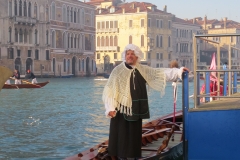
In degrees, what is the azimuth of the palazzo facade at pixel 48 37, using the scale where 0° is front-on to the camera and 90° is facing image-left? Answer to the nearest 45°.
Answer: approximately 315°

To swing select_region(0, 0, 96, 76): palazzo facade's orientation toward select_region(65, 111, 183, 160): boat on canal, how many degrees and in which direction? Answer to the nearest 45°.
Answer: approximately 45° to its right
